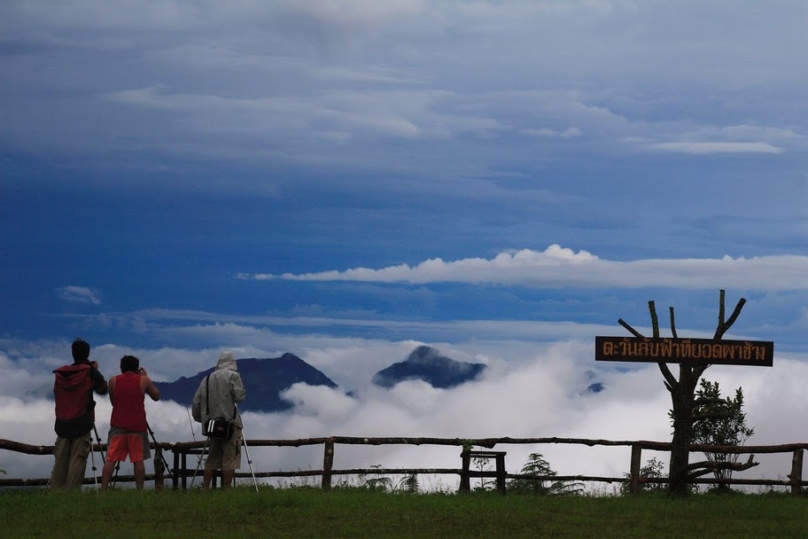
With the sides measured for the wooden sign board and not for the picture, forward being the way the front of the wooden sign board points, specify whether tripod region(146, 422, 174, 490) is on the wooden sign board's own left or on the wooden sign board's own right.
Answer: on the wooden sign board's own right

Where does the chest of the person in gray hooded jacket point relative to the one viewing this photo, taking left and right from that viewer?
facing away from the viewer

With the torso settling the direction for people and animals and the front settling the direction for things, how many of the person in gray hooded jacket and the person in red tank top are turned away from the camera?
2

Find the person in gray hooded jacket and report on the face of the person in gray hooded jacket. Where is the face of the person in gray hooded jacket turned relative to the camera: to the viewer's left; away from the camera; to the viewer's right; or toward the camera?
away from the camera

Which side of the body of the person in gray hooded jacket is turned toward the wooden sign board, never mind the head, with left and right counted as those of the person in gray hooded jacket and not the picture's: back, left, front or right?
right

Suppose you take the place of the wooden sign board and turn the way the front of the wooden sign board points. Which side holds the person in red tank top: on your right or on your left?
on your right

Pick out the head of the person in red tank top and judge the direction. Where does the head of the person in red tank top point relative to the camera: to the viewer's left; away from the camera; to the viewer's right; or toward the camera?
away from the camera

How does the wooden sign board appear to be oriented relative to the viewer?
toward the camera

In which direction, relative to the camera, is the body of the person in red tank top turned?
away from the camera

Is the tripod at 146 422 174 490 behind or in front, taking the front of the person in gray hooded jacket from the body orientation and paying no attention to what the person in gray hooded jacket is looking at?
in front

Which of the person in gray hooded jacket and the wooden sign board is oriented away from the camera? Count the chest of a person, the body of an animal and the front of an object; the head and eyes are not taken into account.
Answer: the person in gray hooded jacket

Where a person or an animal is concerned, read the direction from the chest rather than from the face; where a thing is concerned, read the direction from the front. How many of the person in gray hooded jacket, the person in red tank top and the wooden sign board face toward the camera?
1

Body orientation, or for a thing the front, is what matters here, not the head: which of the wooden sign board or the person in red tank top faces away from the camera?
the person in red tank top

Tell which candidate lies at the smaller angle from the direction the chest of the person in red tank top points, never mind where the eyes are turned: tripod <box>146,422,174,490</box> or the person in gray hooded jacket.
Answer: the tripod

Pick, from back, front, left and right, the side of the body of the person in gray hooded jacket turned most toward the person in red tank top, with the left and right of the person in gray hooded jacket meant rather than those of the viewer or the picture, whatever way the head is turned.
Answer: left
